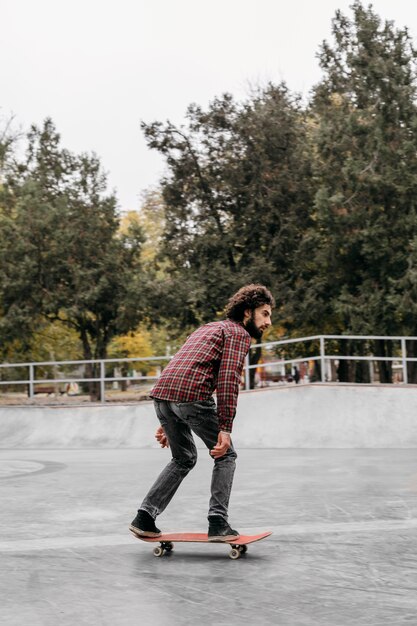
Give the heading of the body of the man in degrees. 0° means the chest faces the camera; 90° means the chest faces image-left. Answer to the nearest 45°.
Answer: approximately 225°

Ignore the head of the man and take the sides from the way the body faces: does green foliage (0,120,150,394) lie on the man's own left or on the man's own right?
on the man's own left

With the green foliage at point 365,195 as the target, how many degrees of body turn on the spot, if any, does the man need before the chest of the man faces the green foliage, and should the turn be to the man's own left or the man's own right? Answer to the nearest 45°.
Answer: approximately 45° to the man's own left

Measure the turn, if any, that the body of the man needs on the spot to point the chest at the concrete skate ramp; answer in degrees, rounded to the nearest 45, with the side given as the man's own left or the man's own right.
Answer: approximately 45° to the man's own left

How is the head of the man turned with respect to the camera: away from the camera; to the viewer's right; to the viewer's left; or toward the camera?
to the viewer's right

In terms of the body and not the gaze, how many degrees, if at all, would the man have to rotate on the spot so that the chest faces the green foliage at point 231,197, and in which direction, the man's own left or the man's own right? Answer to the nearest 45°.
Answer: approximately 45° to the man's own left
